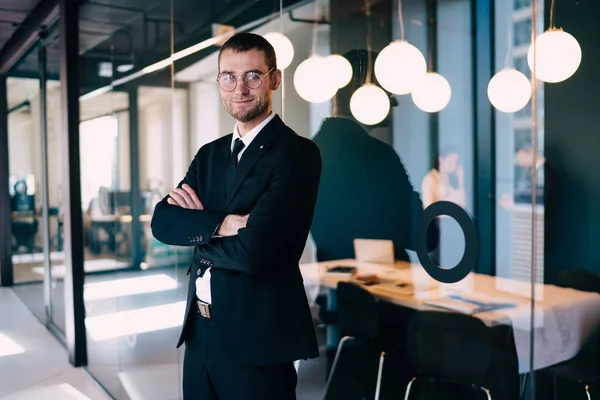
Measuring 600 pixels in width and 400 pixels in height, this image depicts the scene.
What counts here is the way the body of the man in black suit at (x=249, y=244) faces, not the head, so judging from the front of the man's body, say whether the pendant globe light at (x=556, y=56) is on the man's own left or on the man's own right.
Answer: on the man's own left

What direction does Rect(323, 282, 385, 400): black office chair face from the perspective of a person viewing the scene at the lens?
facing away from the viewer and to the right of the viewer

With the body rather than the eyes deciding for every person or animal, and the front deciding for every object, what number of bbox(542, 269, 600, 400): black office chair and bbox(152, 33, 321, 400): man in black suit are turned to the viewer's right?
0

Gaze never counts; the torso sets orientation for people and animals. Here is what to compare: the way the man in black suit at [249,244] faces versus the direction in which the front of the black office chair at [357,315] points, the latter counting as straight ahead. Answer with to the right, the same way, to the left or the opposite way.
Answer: the opposite way

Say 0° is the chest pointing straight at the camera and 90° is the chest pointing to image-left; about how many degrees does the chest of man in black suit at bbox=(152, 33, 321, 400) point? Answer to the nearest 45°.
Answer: approximately 45°
